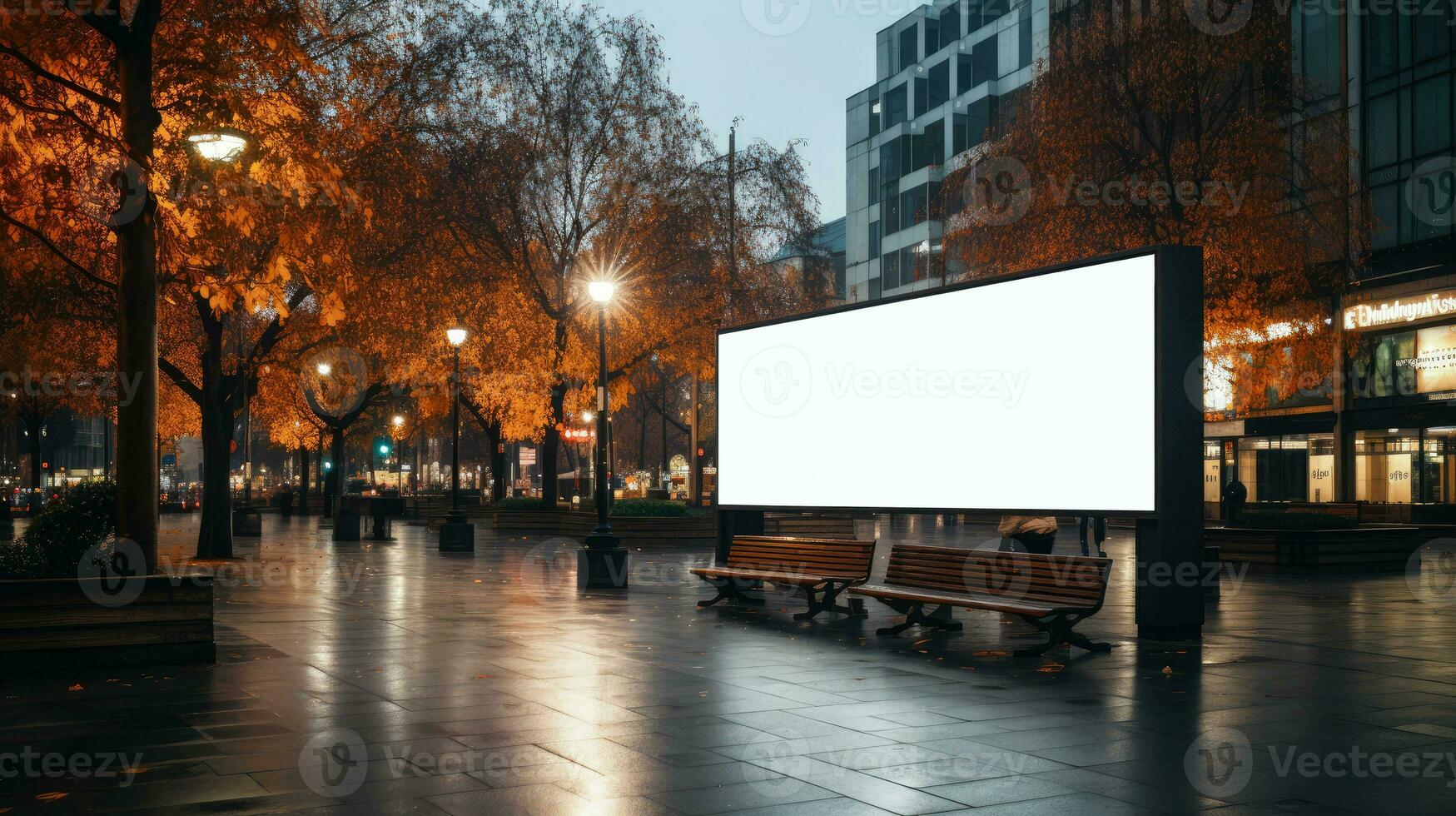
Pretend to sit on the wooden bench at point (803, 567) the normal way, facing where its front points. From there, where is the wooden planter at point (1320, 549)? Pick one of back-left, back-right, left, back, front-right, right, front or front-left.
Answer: back

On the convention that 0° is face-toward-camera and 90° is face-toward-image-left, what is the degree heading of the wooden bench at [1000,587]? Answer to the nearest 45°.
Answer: approximately 45°

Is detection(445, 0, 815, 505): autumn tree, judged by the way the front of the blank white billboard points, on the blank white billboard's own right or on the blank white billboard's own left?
on the blank white billboard's own right

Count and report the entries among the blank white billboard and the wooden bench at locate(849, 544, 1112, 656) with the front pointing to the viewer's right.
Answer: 0

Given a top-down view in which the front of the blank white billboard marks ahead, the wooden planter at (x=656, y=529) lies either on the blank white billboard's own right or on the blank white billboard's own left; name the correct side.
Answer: on the blank white billboard's own right

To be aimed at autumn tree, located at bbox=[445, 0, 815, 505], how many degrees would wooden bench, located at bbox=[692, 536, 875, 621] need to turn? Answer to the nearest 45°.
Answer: approximately 135° to its right

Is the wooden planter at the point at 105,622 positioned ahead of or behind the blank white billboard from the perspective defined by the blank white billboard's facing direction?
ahead

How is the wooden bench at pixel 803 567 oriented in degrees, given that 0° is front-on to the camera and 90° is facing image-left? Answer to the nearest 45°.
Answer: approximately 45°

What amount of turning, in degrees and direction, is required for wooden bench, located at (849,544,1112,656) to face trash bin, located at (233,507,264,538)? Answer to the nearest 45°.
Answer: approximately 90° to its right
